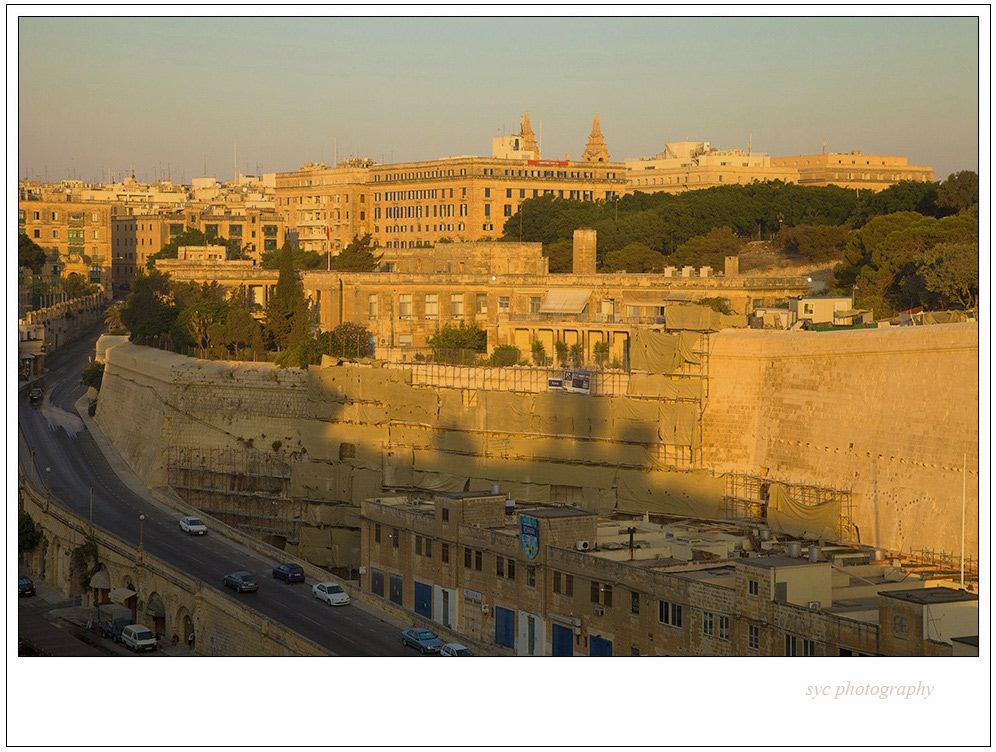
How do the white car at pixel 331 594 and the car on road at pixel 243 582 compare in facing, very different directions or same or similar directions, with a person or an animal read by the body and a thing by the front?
very different directions

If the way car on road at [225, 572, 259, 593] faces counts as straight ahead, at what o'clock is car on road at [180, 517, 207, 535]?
car on road at [180, 517, 207, 535] is roughly at 1 o'clock from car on road at [225, 572, 259, 593].

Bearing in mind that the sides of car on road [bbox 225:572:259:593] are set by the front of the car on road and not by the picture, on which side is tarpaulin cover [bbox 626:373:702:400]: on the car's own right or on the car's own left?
on the car's own right

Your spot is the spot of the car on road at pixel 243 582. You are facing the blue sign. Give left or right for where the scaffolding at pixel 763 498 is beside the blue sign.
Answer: left

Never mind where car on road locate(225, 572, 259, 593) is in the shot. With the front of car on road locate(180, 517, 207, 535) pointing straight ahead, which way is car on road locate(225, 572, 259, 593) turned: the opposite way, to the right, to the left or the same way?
the opposite way

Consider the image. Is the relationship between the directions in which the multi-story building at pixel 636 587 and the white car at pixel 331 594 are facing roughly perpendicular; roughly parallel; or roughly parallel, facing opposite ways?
roughly perpendicular
